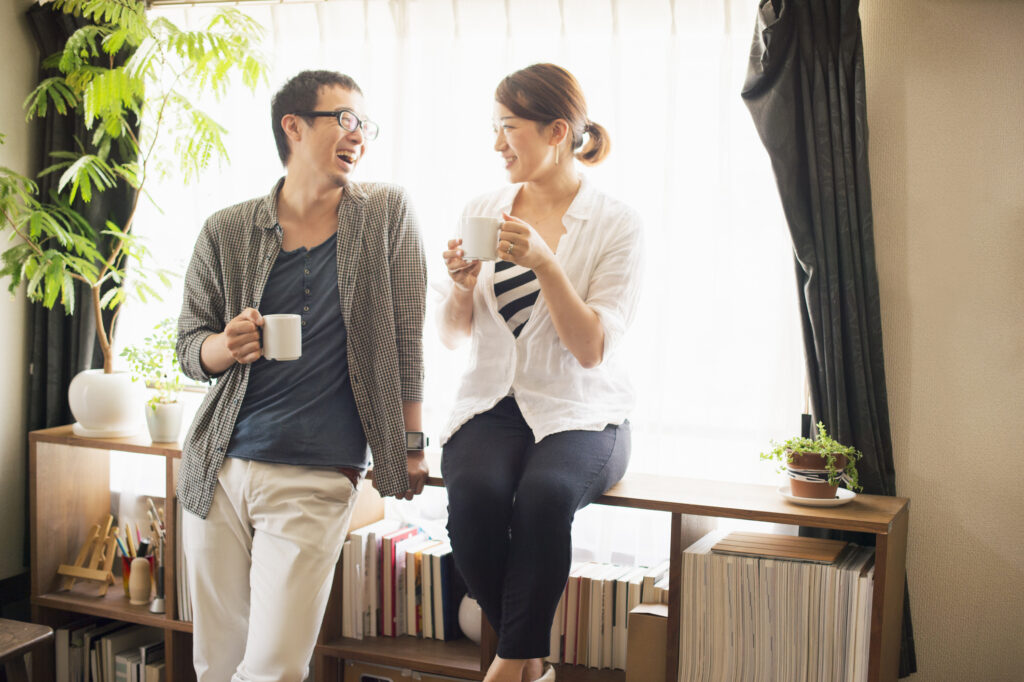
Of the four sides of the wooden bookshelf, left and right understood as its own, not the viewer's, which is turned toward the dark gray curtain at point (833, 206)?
left

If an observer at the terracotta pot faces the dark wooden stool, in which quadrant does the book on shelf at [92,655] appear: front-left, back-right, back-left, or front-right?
front-right

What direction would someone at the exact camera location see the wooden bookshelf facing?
facing the viewer

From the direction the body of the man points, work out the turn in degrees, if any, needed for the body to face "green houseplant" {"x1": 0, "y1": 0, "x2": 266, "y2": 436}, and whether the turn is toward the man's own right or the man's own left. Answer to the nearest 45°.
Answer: approximately 135° to the man's own right

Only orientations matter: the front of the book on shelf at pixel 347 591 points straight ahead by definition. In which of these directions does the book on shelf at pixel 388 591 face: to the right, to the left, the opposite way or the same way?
the same way

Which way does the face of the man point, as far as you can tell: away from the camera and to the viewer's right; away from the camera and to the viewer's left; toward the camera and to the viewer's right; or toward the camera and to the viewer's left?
toward the camera and to the viewer's right

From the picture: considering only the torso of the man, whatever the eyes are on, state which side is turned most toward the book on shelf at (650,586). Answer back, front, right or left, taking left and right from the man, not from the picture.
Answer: left
